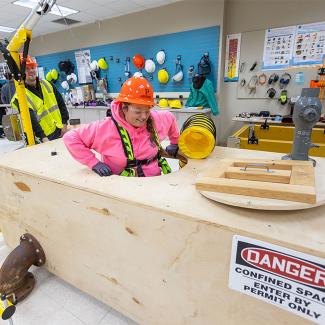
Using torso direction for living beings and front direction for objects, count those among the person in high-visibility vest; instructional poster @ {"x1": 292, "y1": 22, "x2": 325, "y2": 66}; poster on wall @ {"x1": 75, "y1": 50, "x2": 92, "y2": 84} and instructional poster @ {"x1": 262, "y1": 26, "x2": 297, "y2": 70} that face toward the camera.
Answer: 4

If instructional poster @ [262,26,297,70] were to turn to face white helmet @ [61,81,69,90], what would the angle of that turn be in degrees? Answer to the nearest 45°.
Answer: approximately 90° to its right

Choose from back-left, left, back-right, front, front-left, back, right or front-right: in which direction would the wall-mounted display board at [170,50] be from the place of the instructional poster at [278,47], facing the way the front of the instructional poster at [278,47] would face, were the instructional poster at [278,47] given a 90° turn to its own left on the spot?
back

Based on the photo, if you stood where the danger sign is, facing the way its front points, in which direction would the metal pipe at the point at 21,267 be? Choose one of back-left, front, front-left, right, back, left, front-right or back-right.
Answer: front-right

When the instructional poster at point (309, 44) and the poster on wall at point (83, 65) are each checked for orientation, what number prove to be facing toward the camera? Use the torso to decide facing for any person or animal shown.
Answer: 2

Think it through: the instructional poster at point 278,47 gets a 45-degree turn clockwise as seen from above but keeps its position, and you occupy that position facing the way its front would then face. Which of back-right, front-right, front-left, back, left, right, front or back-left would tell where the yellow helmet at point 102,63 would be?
front-right

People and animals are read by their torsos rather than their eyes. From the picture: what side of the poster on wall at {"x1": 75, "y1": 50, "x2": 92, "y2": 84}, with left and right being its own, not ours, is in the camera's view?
front

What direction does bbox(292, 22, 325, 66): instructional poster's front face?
toward the camera

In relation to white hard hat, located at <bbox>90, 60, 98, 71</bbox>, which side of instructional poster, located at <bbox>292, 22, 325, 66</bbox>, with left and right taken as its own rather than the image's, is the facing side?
right

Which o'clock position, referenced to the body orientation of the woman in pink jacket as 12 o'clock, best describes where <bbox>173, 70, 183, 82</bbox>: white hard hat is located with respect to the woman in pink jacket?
The white hard hat is roughly at 8 o'clock from the woman in pink jacket.

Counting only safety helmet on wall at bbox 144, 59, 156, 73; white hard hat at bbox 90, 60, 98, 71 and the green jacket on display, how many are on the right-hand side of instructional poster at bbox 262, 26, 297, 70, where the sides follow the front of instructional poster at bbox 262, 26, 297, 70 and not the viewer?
3

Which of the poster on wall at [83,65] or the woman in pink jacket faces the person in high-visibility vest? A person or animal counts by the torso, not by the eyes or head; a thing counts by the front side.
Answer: the poster on wall

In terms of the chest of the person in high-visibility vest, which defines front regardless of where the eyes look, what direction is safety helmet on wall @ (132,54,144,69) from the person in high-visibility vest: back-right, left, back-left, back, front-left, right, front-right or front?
back-left

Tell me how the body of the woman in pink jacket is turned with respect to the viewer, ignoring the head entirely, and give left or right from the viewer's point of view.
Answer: facing the viewer and to the right of the viewer
